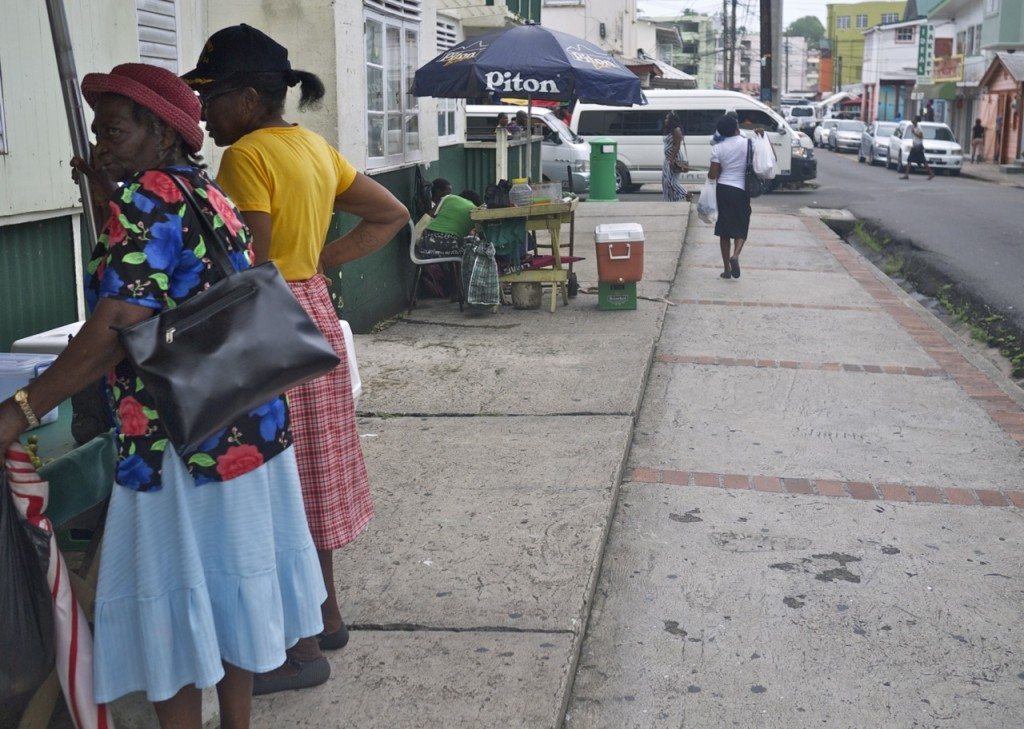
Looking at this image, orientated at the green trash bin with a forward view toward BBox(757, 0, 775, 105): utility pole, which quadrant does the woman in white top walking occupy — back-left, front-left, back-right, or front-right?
back-right

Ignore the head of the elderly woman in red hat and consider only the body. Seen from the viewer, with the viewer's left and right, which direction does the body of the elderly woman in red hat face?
facing away from the viewer and to the left of the viewer

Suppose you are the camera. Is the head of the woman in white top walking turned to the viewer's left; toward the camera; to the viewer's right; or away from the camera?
away from the camera

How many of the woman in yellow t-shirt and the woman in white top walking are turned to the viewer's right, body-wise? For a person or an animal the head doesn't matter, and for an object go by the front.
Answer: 0

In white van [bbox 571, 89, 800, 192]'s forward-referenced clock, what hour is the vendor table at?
The vendor table is roughly at 3 o'clock from the white van.

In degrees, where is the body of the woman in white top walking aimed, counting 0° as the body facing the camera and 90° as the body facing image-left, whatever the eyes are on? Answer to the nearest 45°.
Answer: approximately 180°

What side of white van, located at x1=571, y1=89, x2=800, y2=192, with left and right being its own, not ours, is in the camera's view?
right

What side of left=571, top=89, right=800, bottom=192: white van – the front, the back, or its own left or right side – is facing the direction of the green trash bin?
right

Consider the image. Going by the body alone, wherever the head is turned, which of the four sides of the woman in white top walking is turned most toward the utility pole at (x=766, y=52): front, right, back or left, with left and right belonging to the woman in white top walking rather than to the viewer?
front

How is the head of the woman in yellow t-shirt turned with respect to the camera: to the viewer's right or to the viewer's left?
to the viewer's left

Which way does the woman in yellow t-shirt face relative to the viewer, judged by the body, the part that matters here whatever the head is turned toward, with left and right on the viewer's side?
facing away from the viewer and to the left of the viewer

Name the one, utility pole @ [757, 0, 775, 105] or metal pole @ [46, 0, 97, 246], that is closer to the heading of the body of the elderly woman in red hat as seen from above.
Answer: the metal pole

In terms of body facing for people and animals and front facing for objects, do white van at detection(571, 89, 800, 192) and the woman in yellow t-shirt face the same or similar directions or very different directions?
very different directions

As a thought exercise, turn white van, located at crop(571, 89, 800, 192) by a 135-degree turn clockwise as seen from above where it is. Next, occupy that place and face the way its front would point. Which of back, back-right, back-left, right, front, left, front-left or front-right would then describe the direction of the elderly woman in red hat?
front-left

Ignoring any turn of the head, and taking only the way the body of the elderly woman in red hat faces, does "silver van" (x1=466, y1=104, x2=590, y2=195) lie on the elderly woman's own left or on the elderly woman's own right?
on the elderly woman's own right

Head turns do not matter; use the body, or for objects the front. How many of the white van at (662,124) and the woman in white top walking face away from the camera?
1

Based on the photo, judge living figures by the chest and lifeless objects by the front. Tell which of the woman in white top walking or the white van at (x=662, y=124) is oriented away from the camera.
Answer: the woman in white top walking
